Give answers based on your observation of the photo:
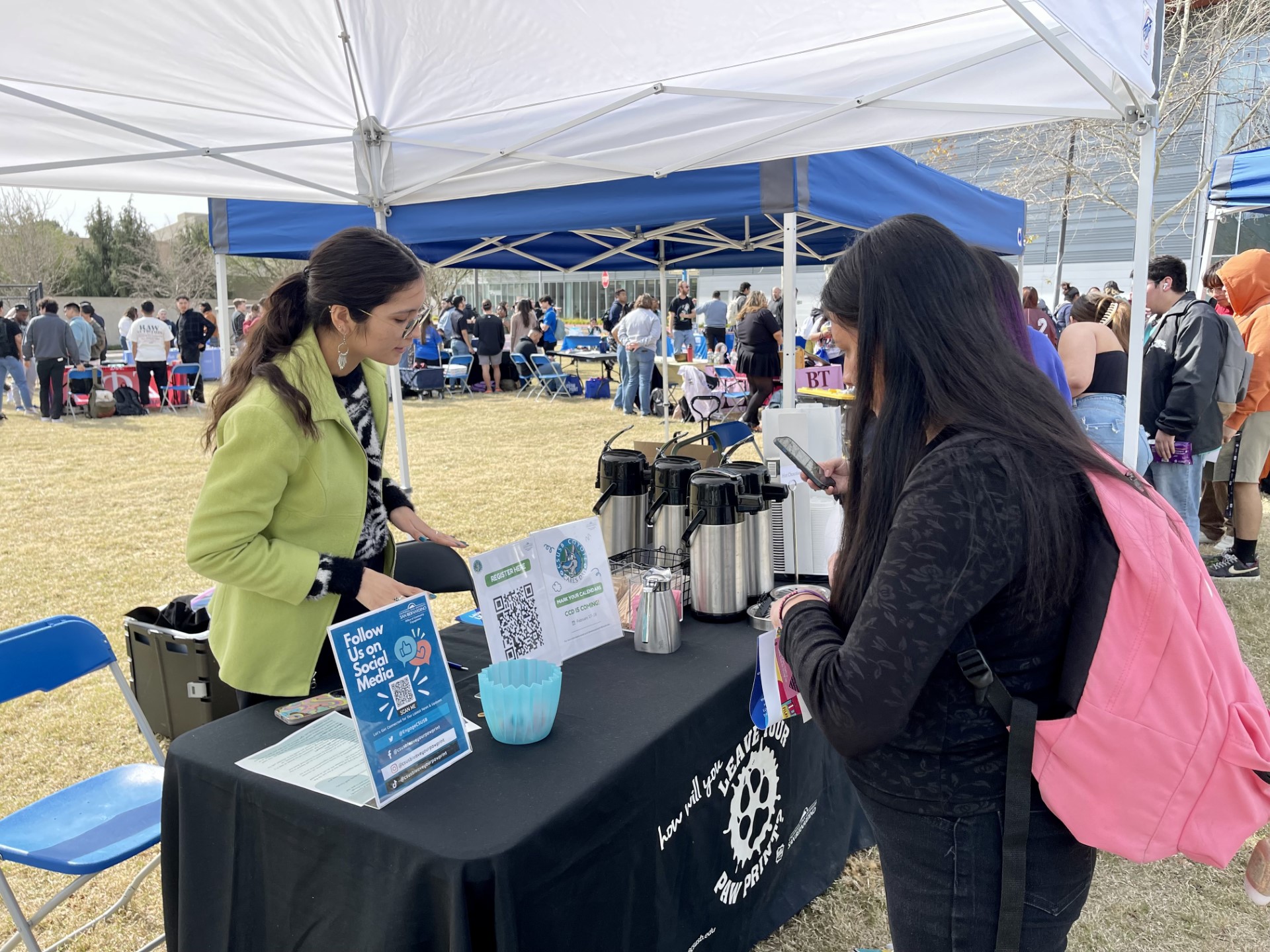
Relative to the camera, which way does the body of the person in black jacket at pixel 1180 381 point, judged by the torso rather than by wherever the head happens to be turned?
to the viewer's left

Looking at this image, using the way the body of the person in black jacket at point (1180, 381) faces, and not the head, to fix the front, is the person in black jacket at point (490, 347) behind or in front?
in front

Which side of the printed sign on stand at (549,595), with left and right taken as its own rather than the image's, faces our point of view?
front

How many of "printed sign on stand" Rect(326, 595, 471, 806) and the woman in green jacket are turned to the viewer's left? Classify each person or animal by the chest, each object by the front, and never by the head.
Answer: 0

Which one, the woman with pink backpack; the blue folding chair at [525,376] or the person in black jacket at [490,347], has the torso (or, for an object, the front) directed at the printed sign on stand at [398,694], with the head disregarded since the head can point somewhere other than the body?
the woman with pink backpack

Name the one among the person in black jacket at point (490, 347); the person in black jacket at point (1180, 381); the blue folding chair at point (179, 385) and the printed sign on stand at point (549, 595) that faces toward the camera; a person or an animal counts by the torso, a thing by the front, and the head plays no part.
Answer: the printed sign on stand

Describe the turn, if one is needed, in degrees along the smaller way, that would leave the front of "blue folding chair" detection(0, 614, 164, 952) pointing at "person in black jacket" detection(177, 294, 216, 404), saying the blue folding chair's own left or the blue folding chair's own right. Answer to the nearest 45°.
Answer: approximately 135° to the blue folding chair's own left

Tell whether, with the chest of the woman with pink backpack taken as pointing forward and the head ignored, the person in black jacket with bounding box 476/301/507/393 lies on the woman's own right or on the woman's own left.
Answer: on the woman's own right

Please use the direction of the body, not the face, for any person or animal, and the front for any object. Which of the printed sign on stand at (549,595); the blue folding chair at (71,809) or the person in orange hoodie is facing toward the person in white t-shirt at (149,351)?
the person in orange hoodie

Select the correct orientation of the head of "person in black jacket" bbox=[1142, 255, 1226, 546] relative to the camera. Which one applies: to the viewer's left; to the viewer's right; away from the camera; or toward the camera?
to the viewer's left

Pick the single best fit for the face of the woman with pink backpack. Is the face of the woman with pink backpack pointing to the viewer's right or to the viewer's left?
to the viewer's left

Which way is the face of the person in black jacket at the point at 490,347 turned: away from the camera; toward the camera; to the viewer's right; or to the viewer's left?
away from the camera

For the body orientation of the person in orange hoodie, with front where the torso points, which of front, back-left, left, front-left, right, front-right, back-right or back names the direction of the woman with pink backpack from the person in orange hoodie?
left

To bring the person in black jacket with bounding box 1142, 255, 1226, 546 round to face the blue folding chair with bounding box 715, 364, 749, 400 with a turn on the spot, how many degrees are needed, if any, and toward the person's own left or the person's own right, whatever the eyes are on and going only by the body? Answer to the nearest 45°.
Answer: approximately 45° to the person's own right

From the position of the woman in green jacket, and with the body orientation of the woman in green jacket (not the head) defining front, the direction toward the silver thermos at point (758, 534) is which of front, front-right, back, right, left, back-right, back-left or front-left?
front-left

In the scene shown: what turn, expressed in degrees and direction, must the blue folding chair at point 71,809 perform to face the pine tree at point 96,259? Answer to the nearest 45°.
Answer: approximately 135° to its left

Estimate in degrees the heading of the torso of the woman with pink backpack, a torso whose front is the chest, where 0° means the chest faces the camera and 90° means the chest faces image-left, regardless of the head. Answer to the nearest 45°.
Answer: approximately 90°

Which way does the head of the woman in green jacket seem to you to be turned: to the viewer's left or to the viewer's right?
to the viewer's right

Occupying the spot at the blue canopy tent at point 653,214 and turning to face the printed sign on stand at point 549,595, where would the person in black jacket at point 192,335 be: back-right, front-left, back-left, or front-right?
back-right

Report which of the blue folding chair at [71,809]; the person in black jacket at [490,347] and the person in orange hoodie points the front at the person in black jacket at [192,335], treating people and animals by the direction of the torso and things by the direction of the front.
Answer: the person in orange hoodie
